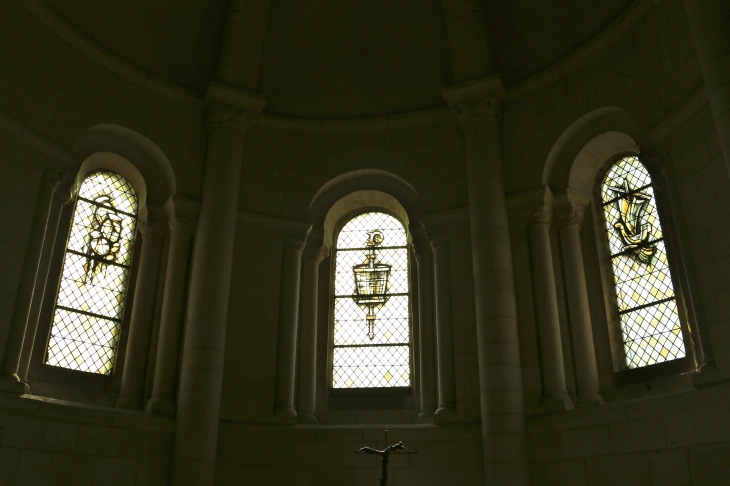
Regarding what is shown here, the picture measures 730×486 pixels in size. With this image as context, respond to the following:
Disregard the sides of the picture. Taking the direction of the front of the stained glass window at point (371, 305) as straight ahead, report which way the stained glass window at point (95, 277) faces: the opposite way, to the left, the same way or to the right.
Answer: to the left

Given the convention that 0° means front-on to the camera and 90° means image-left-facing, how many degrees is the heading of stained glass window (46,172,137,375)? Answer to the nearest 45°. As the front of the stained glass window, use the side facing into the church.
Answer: approximately 315°

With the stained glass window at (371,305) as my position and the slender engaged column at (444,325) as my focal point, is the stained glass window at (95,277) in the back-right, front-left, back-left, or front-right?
back-right

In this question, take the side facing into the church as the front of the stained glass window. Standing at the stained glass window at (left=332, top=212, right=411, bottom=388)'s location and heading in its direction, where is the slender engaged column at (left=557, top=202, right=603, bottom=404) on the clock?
The slender engaged column is roughly at 10 o'clock from the stained glass window.

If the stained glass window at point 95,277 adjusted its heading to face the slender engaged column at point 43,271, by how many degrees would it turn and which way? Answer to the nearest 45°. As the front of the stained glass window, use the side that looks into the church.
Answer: approximately 90° to its right

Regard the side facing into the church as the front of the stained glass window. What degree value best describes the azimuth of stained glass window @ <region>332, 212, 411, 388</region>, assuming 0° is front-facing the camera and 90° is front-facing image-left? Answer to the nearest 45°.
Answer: approximately 0°

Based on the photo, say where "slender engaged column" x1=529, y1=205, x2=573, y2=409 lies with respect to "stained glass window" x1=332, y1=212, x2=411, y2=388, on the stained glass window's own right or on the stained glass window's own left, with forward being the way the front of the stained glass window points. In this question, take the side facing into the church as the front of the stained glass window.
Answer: on the stained glass window's own left

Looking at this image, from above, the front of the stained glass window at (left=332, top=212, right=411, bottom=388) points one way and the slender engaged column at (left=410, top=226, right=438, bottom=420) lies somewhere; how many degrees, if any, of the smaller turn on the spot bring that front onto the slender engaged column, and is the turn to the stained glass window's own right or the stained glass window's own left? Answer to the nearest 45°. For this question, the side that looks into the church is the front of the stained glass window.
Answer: approximately 45° to the stained glass window's own left
